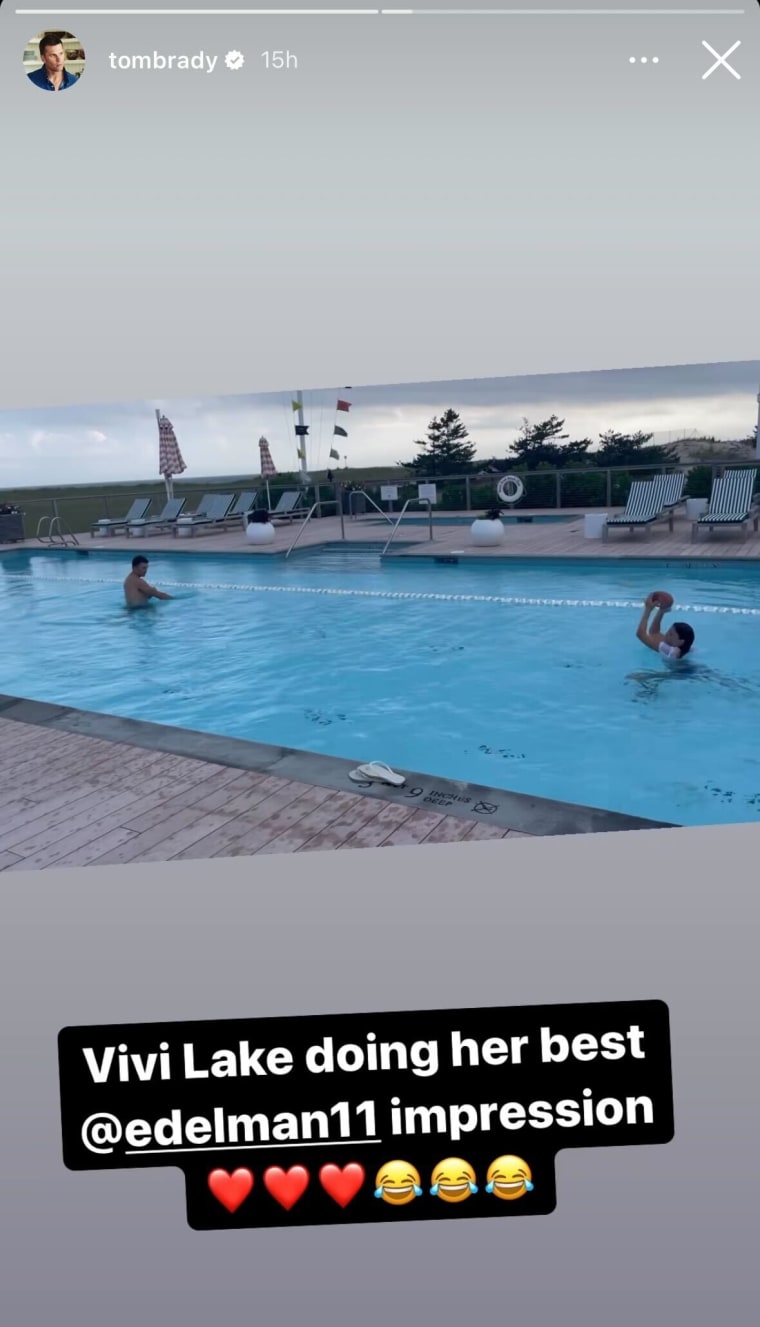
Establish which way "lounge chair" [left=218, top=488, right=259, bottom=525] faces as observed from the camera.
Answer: facing the viewer and to the left of the viewer

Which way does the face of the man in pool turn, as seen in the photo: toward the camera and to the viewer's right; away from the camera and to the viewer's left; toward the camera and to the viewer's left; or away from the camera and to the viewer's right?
toward the camera and to the viewer's right

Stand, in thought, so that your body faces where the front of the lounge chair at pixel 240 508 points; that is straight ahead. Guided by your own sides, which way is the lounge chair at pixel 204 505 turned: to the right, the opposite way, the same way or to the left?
the same way

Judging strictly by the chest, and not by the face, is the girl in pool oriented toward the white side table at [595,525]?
no

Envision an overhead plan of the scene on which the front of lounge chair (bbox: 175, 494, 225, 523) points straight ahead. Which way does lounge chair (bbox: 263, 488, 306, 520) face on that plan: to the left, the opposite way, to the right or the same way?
the same way

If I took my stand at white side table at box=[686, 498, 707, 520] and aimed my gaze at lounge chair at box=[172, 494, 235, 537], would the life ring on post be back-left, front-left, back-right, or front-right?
front-right

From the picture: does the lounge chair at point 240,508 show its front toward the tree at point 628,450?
no

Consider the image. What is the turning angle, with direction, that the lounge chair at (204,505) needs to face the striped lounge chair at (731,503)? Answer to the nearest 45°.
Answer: approximately 90° to its left

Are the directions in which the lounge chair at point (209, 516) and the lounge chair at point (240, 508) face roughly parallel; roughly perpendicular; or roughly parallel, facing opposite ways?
roughly parallel
